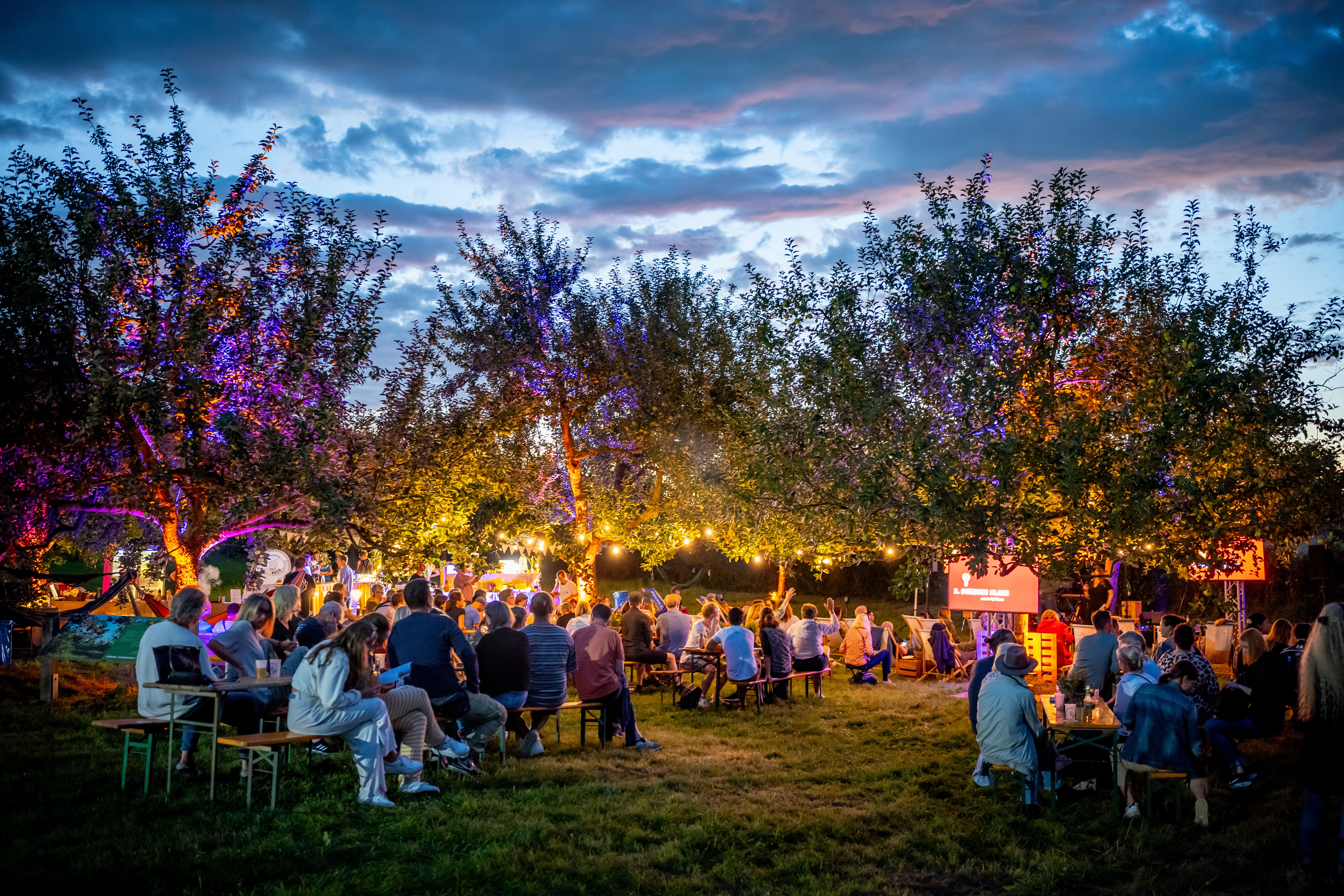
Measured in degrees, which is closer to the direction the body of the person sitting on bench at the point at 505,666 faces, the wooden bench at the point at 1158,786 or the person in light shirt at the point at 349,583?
the person in light shirt

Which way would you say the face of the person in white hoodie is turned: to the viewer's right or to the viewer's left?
to the viewer's right

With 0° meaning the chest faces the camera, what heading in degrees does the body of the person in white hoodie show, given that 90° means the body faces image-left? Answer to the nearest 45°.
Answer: approximately 270°

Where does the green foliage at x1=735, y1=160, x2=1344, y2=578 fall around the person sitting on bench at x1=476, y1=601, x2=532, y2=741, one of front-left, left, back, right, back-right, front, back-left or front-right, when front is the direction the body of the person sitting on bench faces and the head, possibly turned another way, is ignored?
right

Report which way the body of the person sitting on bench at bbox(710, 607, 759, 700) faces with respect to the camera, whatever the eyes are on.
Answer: away from the camera

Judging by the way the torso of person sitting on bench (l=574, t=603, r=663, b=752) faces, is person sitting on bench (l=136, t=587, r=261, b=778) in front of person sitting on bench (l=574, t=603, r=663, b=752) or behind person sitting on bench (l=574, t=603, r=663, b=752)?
behind

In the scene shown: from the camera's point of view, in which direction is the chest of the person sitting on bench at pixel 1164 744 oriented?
away from the camera

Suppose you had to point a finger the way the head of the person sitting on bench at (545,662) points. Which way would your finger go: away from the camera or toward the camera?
away from the camera

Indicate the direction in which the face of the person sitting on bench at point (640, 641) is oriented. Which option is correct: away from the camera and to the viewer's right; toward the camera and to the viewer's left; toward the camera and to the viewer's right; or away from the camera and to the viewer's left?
away from the camera and to the viewer's right
